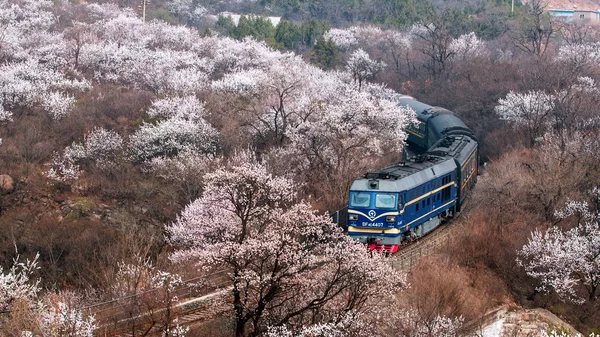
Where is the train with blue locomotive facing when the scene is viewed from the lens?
facing the viewer and to the left of the viewer

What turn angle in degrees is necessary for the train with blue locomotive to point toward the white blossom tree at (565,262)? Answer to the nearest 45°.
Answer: approximately 135° to its left

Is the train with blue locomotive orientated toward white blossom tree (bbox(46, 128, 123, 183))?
no

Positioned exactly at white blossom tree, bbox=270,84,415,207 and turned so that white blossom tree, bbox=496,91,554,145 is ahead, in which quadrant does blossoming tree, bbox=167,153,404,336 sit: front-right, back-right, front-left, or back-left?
back-right

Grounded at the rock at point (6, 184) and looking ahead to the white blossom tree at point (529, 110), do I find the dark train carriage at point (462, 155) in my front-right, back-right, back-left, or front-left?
front-right

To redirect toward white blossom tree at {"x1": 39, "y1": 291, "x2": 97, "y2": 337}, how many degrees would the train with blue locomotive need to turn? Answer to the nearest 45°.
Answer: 0° — it already faces it

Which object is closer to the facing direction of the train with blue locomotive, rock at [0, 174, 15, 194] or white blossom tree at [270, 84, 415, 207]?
the rock

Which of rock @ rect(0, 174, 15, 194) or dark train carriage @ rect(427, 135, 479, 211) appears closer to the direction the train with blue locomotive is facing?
the rock

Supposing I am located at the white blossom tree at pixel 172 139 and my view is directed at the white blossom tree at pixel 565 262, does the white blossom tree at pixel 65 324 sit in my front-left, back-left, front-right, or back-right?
front-right

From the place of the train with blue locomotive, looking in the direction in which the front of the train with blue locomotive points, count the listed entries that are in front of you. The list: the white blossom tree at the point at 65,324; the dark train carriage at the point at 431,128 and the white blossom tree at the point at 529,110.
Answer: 1

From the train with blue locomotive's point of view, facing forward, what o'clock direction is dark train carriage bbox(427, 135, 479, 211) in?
The dark train carriage is roughly at 5 o'clock from the train with blue locomotive.

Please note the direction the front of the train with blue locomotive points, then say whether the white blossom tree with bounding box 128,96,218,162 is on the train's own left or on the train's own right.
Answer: on the train's own right

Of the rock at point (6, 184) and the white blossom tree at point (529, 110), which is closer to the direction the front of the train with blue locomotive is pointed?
the rock

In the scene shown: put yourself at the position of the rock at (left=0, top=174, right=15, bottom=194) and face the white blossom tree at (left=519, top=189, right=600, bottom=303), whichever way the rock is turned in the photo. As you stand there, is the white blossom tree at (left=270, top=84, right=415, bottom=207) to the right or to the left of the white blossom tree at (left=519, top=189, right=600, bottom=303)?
left

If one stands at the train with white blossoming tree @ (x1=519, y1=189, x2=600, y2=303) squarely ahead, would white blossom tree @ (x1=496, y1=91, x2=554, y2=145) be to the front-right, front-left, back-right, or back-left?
front-left

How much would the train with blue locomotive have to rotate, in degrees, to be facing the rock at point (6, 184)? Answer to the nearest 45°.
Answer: approximately 45° to its right

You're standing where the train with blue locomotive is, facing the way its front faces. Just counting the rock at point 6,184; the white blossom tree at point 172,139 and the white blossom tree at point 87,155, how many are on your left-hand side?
0

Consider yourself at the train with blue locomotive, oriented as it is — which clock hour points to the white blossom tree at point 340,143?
The white blossom tree is roughly at 4 o'clock from the train with blue locomotive.

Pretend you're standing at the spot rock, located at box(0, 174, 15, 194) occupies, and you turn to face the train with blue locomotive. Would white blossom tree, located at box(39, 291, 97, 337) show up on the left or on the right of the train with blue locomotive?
right

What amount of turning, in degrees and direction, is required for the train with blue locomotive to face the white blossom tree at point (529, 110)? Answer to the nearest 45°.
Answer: approximately 135° to its right

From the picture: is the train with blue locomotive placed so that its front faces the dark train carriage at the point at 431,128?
no
